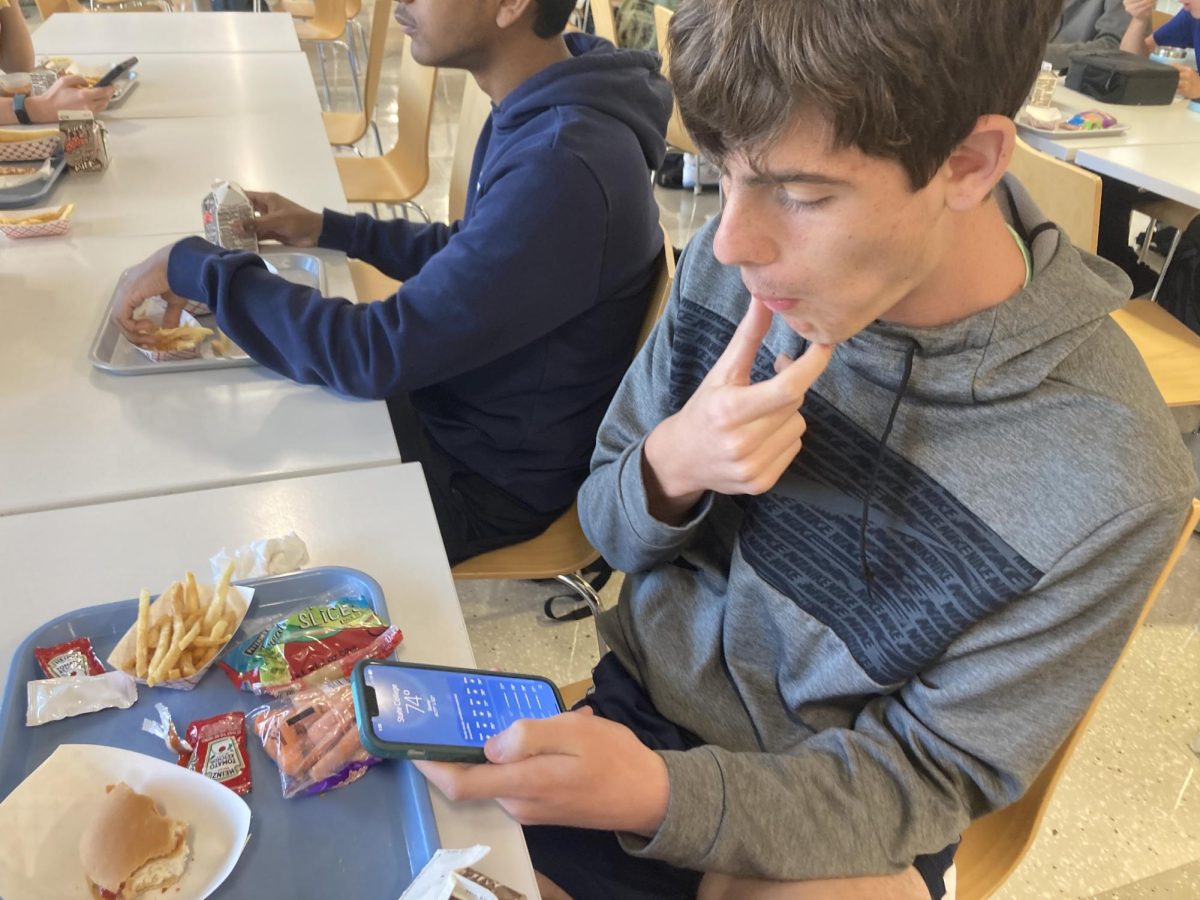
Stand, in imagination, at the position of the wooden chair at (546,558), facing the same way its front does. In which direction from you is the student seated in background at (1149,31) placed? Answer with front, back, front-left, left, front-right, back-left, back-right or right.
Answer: back-right

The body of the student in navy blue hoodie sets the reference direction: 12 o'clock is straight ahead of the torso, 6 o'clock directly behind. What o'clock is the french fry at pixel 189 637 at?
The french fry is roughly at 10 o'clock from the student in navy blue hoodie.

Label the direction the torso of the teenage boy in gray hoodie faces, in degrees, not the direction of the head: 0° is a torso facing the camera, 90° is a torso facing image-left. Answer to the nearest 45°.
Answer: approximately 45°

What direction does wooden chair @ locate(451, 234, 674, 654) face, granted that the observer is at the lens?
facing to the left of the viewer

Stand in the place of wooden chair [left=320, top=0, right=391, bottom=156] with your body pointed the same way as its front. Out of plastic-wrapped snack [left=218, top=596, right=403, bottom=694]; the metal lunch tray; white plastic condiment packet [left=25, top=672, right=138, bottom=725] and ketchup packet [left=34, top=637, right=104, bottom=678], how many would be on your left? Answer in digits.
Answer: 4

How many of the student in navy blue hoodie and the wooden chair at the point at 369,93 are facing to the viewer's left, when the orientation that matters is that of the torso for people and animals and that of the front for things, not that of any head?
2

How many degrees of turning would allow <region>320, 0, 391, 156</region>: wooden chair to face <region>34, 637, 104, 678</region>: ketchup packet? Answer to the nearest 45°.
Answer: approximately 90° to its left

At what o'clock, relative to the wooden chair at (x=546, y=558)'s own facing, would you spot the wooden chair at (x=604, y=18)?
the wooden chair at (x=604, y=18) is roughly at 3 o'clock from the wooden chair at (x=546, y=558).

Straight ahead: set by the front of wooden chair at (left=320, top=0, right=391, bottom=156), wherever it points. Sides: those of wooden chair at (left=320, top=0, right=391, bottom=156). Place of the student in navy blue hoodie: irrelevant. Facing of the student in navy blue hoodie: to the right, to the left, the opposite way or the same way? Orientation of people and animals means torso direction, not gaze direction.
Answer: the same way

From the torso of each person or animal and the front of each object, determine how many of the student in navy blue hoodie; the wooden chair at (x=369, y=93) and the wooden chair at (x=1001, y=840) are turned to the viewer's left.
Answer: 3

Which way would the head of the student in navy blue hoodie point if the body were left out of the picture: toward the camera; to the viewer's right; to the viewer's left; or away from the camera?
to the viewer's left

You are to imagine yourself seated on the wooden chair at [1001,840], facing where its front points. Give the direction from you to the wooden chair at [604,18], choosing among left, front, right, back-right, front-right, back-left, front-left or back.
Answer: front-right

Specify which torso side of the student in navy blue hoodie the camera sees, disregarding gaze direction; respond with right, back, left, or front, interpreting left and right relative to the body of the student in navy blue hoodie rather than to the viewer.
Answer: left

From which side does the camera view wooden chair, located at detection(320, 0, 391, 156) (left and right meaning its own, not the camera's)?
left

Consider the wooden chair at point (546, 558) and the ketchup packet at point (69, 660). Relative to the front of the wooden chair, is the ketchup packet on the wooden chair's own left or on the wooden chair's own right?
on the wooden chair's own left

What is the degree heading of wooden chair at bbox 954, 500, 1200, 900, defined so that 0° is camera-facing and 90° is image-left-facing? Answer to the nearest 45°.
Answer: approximately 90°
